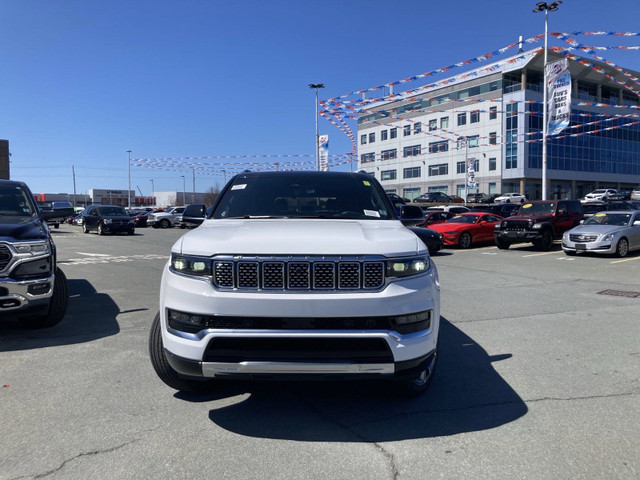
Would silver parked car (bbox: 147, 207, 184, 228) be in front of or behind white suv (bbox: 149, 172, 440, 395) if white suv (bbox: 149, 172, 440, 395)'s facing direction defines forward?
behind

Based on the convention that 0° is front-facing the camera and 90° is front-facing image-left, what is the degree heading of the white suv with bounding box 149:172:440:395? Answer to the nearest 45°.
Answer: approximately 0°

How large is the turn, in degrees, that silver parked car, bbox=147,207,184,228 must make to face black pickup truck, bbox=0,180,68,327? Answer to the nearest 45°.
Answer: approximately 45° to its left

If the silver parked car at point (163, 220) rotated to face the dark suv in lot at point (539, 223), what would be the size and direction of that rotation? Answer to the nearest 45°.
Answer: approximately 90° to its left

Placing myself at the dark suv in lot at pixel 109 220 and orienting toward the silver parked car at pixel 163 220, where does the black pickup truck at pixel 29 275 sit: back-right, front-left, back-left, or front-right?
back-right

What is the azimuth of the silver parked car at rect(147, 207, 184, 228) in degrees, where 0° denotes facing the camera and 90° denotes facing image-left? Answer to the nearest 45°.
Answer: approximately 45°

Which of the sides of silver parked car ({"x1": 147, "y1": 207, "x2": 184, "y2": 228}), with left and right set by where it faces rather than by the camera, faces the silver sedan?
left

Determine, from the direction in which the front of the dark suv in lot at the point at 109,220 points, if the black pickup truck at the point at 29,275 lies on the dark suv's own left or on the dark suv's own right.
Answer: on the dark suv's own right

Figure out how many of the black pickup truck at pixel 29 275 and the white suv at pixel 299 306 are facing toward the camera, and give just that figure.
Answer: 2
